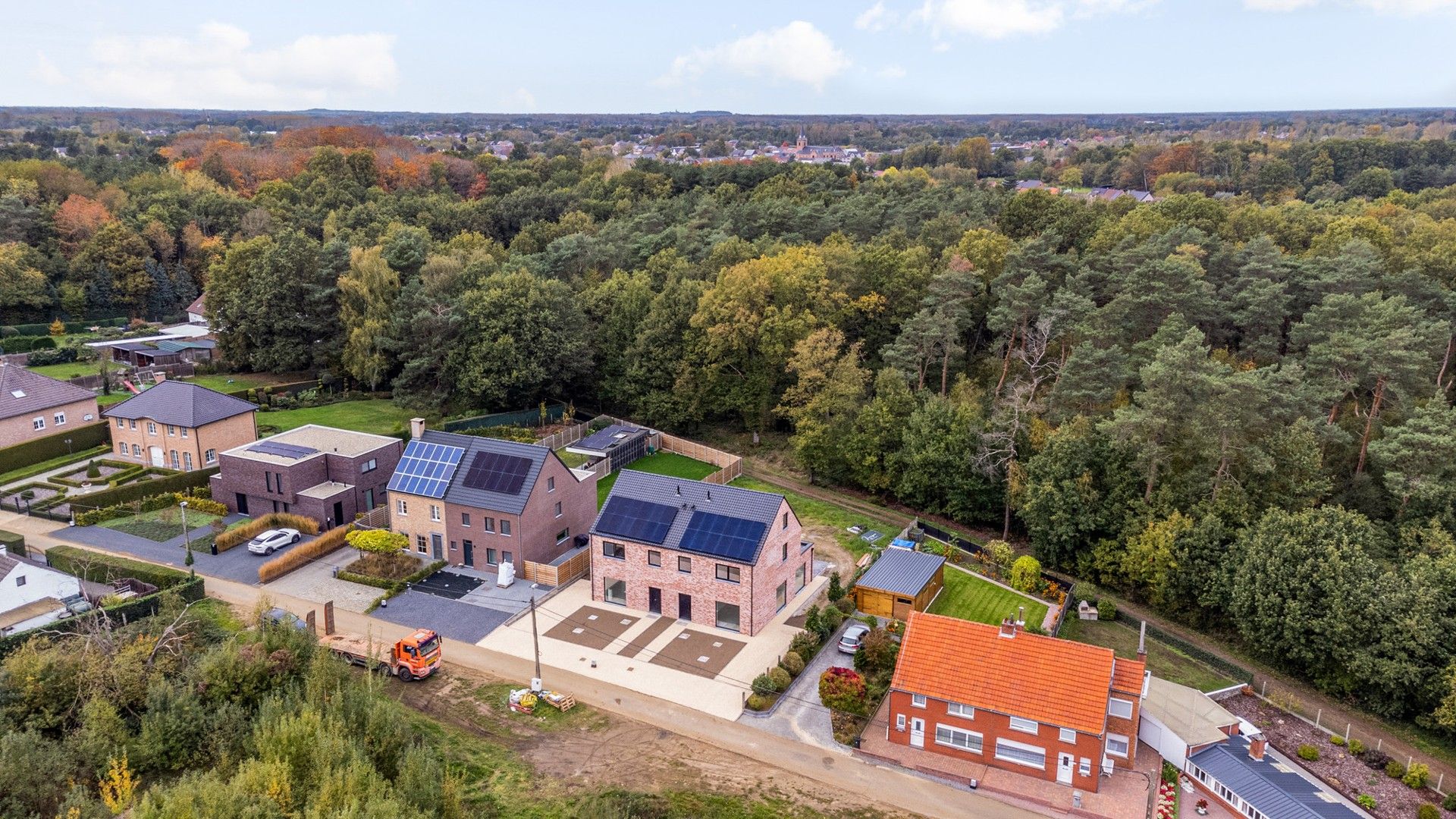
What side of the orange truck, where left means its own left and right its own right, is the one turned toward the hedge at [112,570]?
back

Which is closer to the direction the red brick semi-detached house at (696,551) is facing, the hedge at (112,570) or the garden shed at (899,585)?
the hedge

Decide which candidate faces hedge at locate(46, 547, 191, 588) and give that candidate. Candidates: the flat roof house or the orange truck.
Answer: the flat roof house

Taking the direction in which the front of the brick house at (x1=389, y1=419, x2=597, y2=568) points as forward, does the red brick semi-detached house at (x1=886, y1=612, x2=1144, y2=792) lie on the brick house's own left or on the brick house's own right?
on the brick house's own left

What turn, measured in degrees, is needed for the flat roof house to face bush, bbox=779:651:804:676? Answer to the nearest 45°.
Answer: approximately 90° to its left

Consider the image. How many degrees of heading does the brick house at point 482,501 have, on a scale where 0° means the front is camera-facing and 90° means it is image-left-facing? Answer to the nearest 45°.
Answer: approximately 45°

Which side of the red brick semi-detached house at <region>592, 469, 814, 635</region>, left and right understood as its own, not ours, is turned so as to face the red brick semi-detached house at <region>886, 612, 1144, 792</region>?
left

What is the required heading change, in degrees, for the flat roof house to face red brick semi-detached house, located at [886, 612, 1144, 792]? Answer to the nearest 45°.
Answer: approximately 90° to its left

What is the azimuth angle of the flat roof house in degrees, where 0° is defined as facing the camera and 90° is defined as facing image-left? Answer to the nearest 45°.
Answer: approximately 45°

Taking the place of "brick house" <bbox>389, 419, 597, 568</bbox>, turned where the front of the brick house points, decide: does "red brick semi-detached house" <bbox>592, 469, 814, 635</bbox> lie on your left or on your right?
on your left
